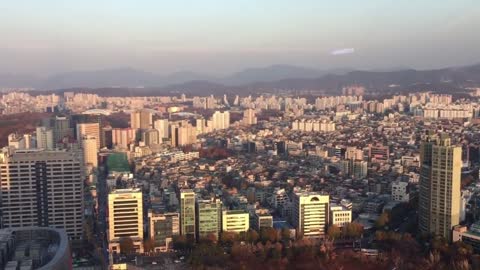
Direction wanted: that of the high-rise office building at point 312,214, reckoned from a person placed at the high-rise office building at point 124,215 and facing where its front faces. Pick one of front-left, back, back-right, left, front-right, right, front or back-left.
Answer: left

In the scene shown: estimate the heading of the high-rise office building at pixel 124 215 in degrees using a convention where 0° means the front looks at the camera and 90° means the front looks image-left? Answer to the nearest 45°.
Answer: approximately 0°

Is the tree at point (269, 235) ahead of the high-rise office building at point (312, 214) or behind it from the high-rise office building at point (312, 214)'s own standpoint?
ahead

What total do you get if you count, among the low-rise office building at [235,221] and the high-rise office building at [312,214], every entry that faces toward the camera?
2

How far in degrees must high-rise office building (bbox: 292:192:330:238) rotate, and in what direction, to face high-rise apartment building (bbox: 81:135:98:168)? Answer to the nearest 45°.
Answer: approximately 135° to its right

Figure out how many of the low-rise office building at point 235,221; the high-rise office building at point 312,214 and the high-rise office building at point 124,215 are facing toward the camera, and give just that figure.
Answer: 3

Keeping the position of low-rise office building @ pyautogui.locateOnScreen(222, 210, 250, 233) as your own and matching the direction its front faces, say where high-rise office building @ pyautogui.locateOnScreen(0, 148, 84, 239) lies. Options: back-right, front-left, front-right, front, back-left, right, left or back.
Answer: right

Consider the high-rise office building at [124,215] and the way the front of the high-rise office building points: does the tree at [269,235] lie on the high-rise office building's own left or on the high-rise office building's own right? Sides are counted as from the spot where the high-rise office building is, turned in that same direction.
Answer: on the high-rise office building's own left

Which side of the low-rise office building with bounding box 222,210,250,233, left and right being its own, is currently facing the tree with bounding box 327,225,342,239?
left

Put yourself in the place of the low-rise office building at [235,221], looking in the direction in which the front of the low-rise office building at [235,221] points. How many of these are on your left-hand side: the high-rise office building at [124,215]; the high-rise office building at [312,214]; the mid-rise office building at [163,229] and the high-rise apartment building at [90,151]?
1

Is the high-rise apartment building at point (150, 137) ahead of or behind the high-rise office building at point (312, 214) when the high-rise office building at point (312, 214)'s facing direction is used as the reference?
behind

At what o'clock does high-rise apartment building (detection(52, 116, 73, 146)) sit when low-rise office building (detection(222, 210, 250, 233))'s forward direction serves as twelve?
high-rise apartment building (detection(52, 116, 73, 146)) is roughly at 5 o'clock from low-rise office building (detection(222, 210, 250, 233)).
